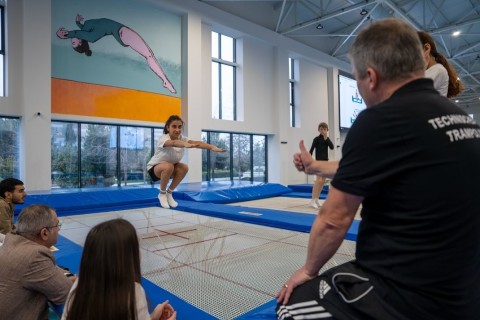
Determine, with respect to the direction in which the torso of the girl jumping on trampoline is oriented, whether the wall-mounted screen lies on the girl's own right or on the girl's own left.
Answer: on the girl's own left

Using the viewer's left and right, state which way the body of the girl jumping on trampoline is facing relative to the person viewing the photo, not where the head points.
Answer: facing the viewer and to the right of the viewer

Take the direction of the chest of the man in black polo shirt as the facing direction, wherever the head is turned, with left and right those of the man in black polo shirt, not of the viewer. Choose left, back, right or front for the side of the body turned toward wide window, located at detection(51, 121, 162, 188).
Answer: front

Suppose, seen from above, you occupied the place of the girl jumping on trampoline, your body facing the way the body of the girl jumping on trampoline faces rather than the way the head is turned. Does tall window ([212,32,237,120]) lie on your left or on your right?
on your left

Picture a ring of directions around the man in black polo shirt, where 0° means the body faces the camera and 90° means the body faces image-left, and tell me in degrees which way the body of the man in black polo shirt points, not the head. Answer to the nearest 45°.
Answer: approximately 135°

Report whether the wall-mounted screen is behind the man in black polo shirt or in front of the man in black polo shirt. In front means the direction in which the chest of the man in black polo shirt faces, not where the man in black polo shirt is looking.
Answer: in front

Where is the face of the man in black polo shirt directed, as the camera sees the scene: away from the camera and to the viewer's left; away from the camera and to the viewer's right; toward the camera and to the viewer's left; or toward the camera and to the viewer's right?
away from the camera and to the viewer's left

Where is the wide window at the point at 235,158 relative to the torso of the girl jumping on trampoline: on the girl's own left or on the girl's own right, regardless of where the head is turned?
on the girl's own left

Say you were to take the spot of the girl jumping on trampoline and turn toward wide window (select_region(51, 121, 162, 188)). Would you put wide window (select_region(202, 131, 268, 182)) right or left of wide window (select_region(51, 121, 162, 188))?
right
